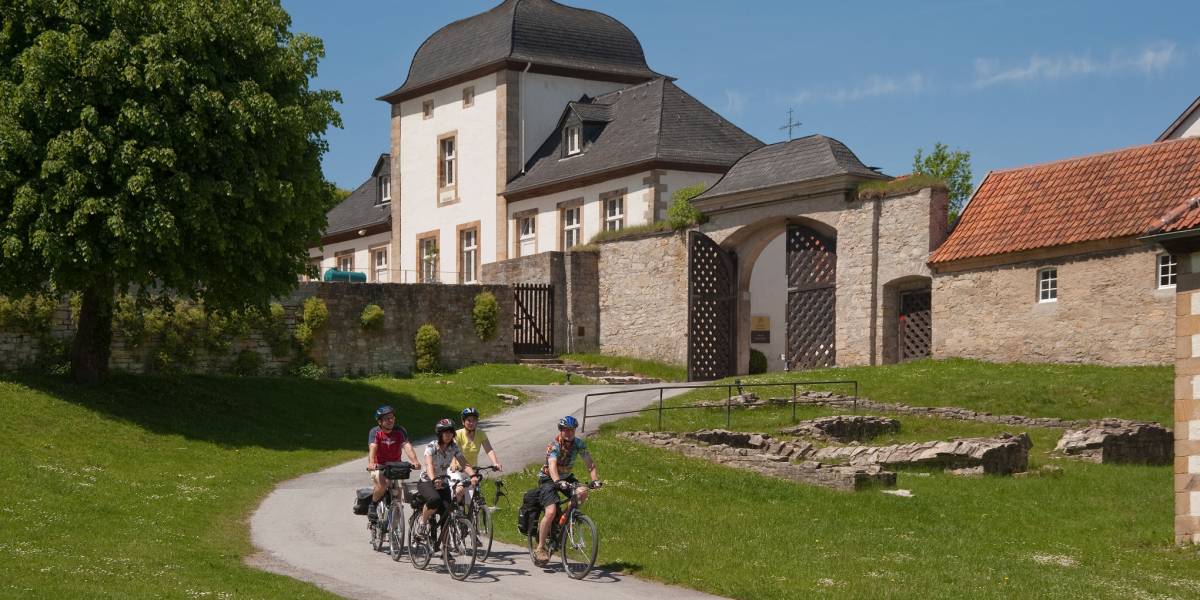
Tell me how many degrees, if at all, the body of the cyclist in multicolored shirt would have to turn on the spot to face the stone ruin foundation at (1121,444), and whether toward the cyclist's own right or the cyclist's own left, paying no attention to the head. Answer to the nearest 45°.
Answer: approximately 90° to the cyclist's own left

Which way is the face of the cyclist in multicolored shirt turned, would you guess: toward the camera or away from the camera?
toward the camera

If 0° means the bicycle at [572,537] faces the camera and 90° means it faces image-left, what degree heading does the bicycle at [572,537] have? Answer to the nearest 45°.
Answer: approximately 315°

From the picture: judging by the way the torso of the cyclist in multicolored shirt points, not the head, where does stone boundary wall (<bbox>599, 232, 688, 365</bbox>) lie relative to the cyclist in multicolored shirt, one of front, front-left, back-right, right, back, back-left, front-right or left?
back-left

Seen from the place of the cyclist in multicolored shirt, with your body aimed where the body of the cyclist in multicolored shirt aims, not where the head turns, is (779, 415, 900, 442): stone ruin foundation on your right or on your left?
on your left

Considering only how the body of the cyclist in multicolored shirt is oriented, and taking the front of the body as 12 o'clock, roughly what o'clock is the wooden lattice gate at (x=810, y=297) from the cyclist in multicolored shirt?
The wooden lattice gate is roughly at 8 o'clock from the cyclist in multicolored shirt.

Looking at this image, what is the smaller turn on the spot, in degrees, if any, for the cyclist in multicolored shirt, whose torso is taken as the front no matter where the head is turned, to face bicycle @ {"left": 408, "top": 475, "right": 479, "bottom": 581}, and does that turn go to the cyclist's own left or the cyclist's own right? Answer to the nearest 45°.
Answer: approximately 135° to the cyclist's own right

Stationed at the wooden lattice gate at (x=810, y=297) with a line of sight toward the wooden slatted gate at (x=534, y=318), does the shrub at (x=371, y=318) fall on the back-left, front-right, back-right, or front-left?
front-left

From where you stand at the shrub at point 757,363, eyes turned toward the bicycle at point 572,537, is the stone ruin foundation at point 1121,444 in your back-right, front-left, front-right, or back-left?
front-left

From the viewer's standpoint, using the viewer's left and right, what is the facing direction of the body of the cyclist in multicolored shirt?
facing the viewer and to the right of the viewer

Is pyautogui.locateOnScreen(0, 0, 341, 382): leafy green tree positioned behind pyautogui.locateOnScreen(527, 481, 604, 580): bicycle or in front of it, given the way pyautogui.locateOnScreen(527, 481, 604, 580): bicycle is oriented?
behind

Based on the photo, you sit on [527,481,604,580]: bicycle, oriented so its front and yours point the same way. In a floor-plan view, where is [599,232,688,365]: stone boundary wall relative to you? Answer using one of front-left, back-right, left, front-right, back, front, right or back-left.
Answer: back-left

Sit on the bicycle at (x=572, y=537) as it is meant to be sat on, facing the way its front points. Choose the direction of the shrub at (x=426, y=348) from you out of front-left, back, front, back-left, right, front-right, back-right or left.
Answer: back-left

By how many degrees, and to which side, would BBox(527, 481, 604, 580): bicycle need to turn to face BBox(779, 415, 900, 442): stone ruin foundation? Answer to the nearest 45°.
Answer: approximately 90° to its left

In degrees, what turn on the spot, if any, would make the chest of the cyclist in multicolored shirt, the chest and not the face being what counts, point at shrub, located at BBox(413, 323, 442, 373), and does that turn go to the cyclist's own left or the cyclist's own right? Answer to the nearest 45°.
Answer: approximately 135° to the cyclist's own left

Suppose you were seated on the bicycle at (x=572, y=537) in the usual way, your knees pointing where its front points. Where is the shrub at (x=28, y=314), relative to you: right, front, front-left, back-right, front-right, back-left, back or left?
back

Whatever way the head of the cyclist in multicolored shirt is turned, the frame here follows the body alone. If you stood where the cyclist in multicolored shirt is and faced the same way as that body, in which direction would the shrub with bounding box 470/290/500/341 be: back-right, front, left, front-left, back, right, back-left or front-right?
back-left

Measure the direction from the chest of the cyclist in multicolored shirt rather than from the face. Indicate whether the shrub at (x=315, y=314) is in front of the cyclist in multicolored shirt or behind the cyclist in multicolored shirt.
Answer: behind
